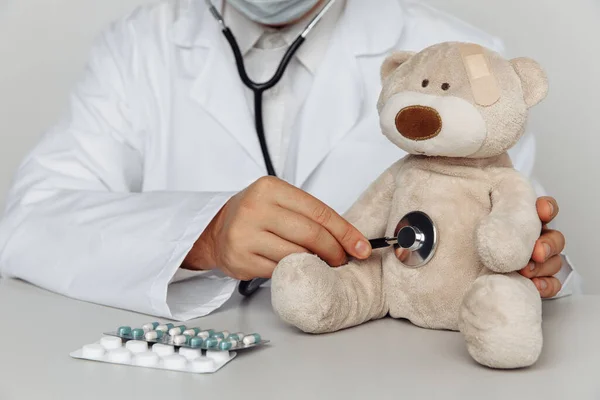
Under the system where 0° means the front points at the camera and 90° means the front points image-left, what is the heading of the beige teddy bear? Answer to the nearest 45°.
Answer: approximately 45°

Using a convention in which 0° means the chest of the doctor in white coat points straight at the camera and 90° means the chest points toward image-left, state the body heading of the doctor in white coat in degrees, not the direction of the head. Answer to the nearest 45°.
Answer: approximately 0°
